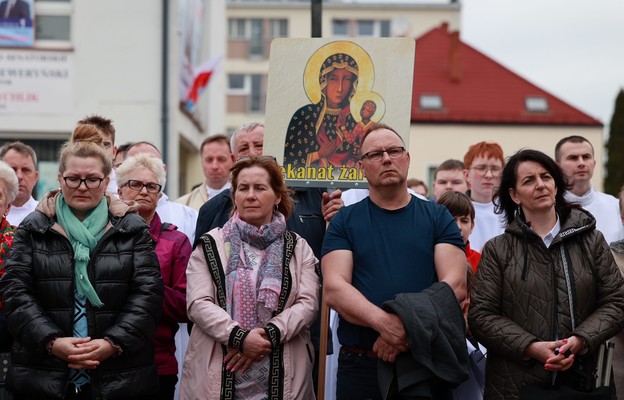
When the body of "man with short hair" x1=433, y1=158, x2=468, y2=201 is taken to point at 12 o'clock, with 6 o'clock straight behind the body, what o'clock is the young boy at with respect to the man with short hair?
The young boy is roughly at 12 o'clock from the man with short hair.

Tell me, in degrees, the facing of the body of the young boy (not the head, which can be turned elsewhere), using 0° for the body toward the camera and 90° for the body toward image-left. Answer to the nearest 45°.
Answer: approximately 0°

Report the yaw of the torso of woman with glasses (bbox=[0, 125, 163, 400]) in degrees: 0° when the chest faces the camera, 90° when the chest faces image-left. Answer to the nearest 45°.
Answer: approximately 0°

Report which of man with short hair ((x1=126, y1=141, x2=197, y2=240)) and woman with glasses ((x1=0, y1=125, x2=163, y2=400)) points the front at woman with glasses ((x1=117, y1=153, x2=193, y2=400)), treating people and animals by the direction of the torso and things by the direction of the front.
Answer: the man with short hair

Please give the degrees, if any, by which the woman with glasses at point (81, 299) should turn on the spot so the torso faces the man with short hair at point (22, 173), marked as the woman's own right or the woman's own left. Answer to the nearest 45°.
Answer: approximately 180°

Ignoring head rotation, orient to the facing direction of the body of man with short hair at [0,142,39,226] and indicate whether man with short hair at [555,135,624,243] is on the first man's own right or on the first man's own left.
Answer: on the first man's own left
